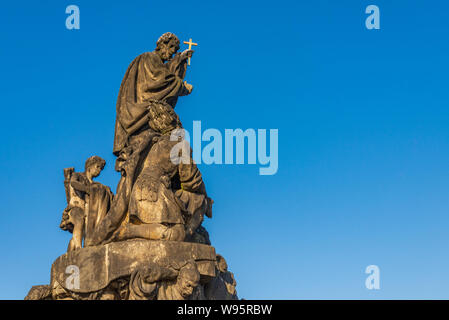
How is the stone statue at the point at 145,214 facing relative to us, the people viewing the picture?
facing the viewer and to the right of the viewer
